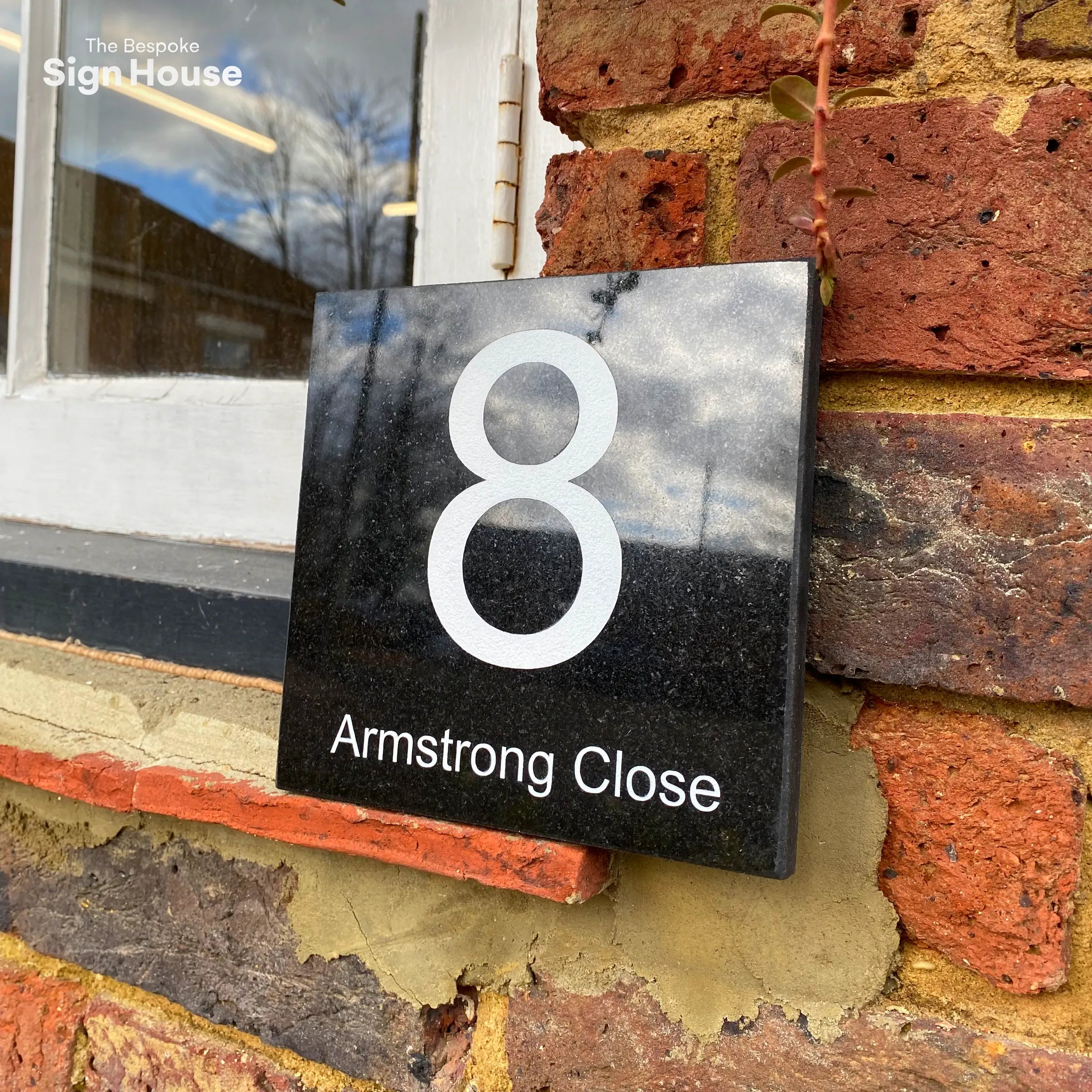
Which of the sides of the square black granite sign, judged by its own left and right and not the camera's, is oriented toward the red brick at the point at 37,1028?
right

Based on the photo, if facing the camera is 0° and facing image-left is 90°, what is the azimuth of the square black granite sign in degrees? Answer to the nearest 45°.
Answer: approximately 45°

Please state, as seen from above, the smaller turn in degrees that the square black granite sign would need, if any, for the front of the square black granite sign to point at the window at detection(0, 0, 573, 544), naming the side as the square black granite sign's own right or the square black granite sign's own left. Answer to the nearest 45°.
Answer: approximately 90° to the square black granite sign's own right
